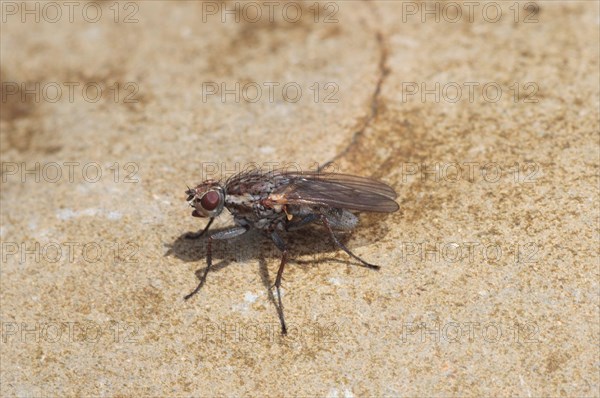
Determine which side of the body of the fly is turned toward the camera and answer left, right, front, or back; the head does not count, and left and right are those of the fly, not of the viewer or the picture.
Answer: left
